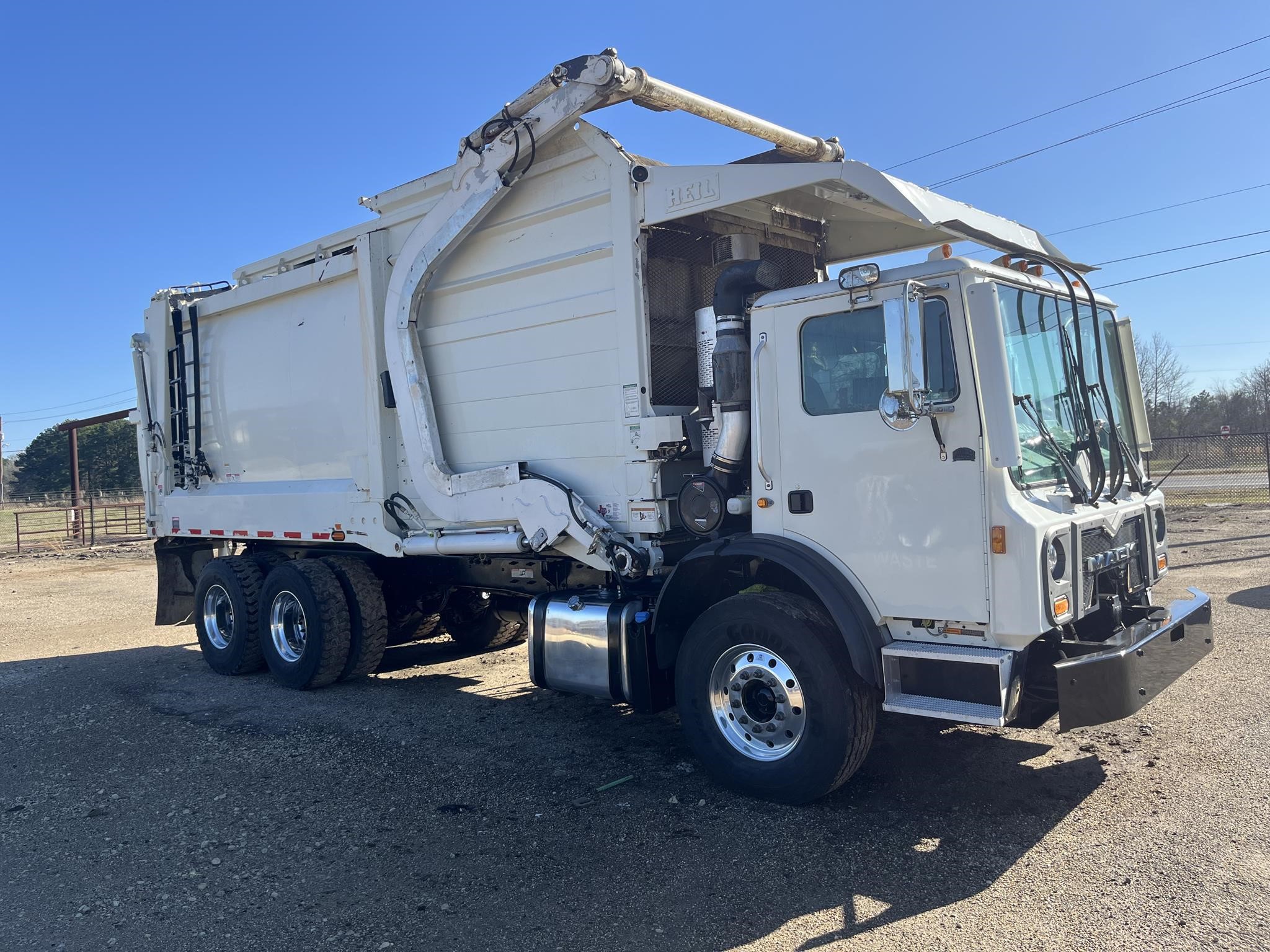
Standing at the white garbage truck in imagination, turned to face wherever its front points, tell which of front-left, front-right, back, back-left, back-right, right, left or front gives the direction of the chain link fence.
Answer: left

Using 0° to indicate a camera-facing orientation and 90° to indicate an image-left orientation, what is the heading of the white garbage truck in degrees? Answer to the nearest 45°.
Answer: approximately 315°
